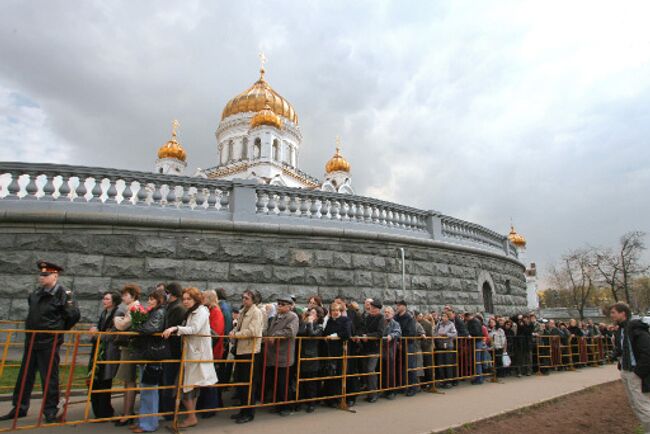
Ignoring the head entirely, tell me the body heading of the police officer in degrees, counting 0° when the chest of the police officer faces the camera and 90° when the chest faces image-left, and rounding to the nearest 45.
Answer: approximately 45°

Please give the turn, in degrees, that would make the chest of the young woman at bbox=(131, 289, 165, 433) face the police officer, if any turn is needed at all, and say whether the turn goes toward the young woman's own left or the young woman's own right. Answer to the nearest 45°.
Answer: approximately 45° to the young woman's own right

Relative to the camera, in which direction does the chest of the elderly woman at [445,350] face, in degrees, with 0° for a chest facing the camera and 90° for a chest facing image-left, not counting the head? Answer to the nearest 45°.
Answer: approximately 45°

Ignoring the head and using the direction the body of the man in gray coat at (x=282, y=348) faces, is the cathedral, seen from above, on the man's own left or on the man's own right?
on the man's own right

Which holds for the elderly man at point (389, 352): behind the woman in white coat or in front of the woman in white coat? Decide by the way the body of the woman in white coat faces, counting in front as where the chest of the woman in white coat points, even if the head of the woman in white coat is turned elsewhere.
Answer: behind

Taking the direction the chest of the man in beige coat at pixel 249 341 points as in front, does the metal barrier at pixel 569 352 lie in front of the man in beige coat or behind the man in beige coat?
behind

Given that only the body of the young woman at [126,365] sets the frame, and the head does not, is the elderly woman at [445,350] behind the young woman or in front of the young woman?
behind
